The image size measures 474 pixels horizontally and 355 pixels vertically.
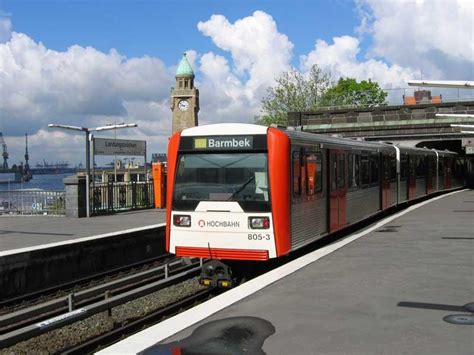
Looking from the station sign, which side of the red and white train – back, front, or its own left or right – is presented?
right

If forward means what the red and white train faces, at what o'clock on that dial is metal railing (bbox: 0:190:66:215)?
The metal railing is roughly at 3 o'clock from the red and white train.

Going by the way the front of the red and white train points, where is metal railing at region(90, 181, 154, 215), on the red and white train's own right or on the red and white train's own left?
on the red and white train's own right

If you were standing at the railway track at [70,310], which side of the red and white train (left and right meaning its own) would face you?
front

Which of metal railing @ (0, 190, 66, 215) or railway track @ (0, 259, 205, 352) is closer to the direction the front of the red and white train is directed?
the railway track

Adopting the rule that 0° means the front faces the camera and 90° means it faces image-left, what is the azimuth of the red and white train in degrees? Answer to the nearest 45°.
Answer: approximately 45°

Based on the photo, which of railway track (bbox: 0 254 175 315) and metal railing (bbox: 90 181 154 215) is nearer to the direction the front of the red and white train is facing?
the railway track

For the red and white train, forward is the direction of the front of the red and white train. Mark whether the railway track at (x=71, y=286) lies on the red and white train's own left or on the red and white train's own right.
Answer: on the red and white train's own right
